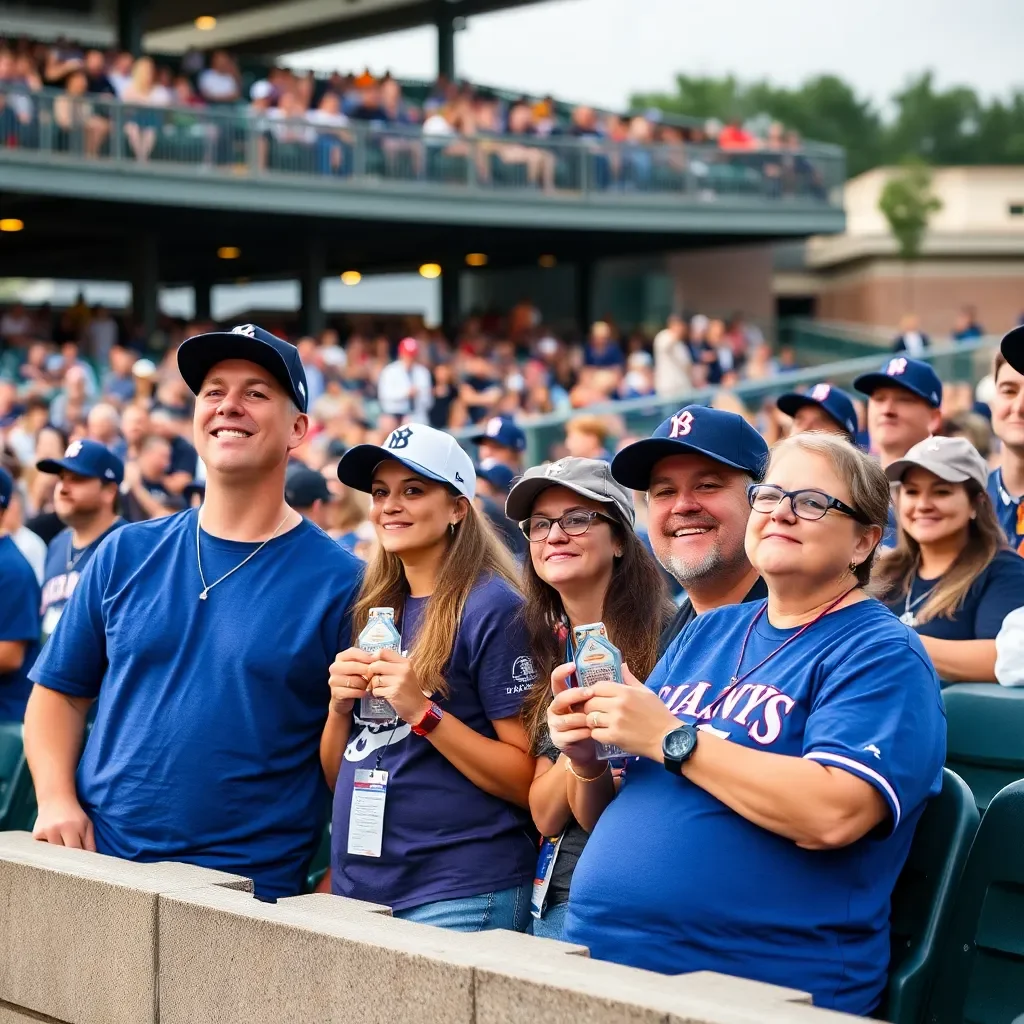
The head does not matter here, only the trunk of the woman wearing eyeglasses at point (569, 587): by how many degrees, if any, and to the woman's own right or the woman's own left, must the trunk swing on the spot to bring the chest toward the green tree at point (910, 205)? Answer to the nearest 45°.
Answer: approximately 135° to the woman's own right

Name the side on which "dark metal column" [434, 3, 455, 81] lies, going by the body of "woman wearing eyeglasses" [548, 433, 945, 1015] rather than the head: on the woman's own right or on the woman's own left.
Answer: on the woman's own right

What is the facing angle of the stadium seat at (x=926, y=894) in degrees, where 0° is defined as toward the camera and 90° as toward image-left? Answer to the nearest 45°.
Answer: approximately 45°

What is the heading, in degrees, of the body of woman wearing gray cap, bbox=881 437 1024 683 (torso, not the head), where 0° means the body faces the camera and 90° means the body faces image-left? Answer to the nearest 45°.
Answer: approximately 45°

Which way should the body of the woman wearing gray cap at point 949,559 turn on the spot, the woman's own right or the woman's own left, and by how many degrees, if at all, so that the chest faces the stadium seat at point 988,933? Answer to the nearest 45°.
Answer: approximately 45° to the woman's own left

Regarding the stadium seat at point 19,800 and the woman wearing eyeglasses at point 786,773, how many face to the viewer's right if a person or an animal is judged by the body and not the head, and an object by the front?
0

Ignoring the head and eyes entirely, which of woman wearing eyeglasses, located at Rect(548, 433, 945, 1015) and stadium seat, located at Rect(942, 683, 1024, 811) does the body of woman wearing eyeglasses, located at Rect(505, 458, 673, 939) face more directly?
the woman wearing eyeglasses

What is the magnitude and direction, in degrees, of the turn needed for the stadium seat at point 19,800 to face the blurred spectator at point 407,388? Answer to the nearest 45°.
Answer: approximately 135° to its right

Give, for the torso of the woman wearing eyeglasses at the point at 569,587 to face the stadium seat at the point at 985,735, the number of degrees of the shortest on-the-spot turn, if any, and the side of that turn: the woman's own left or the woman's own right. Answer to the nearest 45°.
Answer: approximately 135° to the woman's own left

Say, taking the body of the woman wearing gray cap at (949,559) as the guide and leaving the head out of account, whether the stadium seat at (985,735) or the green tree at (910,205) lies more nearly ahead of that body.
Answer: the stadium seat

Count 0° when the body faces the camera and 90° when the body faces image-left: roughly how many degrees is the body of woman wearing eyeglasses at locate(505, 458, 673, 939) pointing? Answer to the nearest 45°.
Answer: approximately 45°

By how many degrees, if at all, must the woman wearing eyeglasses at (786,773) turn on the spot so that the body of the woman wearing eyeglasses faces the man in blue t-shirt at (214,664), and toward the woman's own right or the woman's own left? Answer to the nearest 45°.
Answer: approximately 90° to the woman's own right
